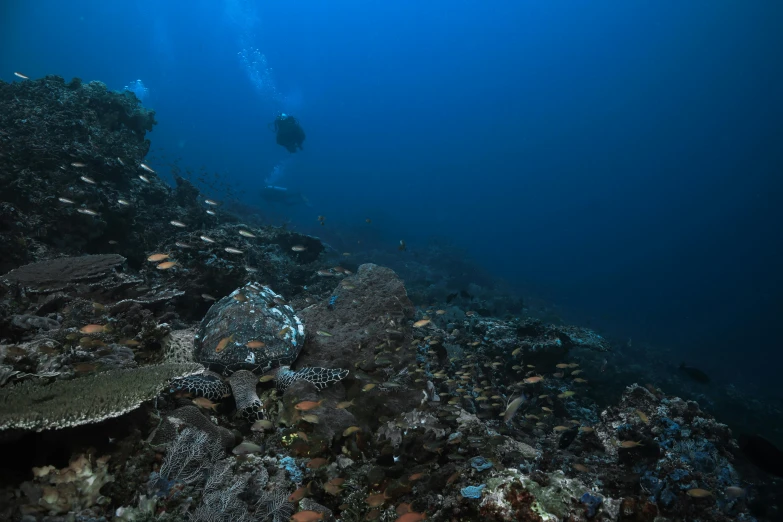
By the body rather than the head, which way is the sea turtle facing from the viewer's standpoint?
toward the camera

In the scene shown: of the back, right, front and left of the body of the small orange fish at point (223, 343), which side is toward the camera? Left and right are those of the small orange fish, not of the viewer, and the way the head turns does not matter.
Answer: left

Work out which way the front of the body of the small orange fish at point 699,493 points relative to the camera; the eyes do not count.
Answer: to the viewer's left

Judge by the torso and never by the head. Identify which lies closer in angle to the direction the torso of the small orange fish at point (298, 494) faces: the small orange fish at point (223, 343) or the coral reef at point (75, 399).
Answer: the coral reef

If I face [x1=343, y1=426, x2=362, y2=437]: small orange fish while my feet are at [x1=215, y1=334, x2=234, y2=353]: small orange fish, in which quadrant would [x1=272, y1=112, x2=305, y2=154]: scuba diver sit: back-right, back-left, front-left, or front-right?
back-left

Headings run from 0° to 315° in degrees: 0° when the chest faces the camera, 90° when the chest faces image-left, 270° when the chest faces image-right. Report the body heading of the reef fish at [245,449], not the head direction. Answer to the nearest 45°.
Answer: approximately 90°

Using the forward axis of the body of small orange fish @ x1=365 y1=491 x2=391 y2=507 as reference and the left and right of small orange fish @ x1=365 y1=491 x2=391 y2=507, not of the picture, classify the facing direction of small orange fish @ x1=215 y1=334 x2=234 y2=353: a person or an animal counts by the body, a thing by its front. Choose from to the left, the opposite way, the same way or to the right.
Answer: the same way

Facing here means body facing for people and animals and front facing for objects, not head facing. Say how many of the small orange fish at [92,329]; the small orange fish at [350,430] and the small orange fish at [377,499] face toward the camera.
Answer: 0

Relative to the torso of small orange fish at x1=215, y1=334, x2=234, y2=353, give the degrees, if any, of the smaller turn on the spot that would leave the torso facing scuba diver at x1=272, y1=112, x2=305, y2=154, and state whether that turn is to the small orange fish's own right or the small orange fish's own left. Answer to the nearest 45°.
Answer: approximately 90° to the small orange fish's own right

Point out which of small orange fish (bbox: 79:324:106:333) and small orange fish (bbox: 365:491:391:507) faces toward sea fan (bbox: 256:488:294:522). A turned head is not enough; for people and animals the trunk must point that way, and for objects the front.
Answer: small orange fish (bbox: 365:491:391:507)

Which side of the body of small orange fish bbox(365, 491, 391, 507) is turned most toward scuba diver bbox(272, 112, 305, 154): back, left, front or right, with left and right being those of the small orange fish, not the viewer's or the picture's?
right

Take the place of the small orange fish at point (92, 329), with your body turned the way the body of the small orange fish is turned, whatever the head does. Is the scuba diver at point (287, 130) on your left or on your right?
on your right

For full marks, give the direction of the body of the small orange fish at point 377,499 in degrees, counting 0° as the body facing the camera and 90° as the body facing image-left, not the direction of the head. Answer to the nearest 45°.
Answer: approximately 90°
